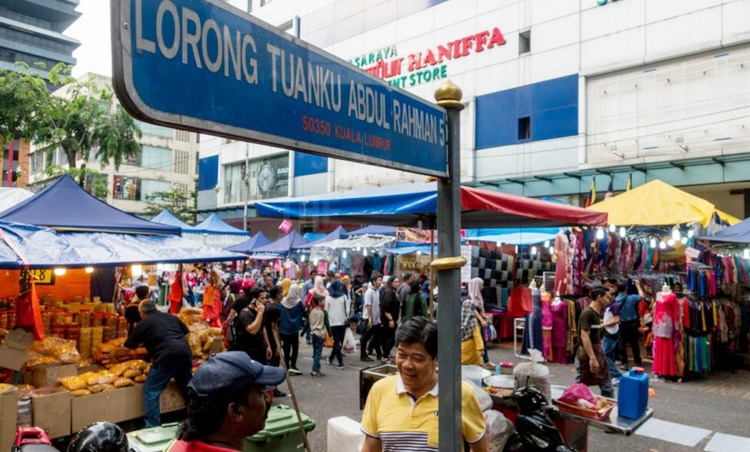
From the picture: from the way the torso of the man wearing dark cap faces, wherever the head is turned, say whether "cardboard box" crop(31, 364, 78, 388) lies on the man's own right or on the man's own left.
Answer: on the man's own left

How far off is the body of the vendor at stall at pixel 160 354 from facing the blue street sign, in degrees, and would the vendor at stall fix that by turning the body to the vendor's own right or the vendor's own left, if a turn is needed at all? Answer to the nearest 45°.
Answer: approximately 135° to the vendor's own left

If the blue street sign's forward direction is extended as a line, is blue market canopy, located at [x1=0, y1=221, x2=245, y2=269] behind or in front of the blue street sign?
behind

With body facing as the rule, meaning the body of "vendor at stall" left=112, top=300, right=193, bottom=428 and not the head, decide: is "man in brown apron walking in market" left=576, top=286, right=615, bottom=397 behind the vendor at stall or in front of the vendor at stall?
behind

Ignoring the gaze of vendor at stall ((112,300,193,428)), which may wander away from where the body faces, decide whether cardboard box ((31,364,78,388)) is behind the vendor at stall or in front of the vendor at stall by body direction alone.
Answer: in front

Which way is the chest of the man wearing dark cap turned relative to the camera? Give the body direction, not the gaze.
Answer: to the viewer's right

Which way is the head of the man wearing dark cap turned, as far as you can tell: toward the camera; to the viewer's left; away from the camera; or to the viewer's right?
to the viewer's right

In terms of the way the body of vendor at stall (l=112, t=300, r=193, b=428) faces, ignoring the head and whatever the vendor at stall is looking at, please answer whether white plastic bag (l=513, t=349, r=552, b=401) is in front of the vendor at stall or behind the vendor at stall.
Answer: behind

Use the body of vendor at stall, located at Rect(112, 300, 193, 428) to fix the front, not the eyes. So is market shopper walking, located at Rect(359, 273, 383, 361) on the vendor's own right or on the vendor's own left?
on the vendor's own right

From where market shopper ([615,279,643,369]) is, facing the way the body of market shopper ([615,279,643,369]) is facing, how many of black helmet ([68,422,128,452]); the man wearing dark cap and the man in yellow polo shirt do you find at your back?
3

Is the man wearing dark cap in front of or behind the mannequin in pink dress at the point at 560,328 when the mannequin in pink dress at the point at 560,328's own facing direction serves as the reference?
in front

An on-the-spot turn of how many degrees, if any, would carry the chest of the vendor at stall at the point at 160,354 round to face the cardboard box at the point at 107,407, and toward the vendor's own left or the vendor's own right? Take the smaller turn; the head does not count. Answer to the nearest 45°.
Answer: approximately 45° to the vendor's own left

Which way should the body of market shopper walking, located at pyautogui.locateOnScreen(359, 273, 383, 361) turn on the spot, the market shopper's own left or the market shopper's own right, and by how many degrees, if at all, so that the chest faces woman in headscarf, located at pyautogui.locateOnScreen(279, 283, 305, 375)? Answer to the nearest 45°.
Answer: approximately 135° to the market shopper's own right

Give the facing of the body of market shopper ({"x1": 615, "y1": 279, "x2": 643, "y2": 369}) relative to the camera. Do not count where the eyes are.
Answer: away from the camera
